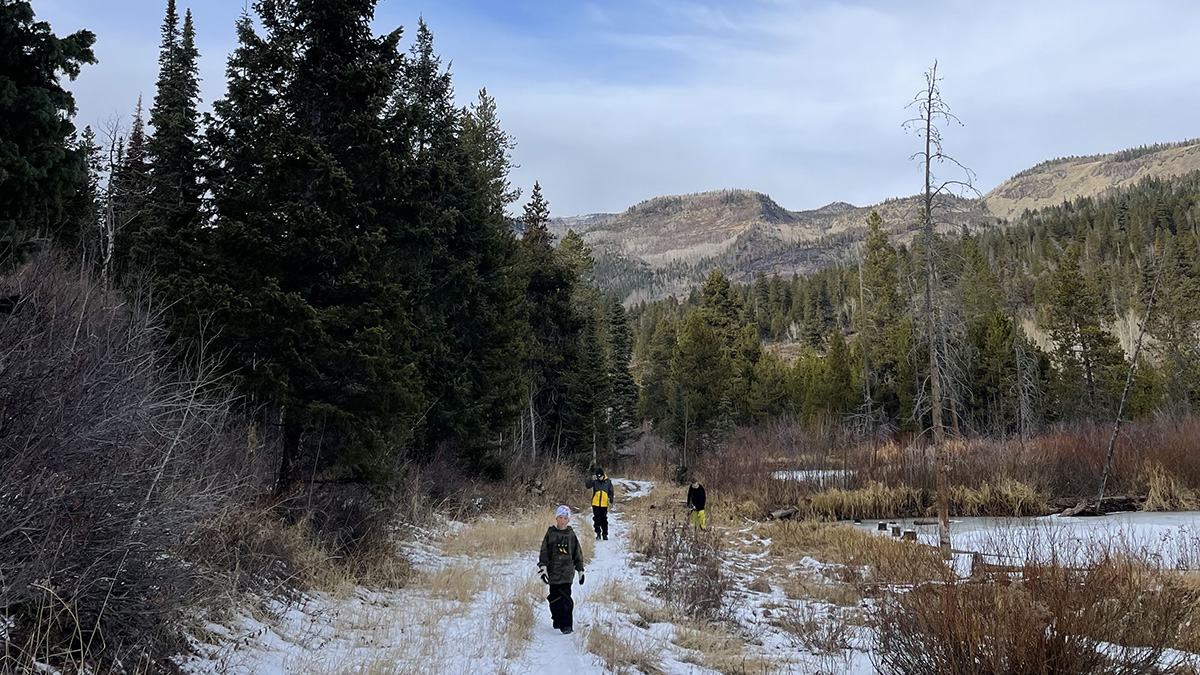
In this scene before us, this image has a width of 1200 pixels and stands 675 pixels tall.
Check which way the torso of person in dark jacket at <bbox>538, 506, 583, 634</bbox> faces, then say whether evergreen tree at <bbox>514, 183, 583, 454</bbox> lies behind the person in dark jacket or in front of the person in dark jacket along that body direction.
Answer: behind

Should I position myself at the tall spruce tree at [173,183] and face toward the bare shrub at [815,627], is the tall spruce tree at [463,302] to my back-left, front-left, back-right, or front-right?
front-left

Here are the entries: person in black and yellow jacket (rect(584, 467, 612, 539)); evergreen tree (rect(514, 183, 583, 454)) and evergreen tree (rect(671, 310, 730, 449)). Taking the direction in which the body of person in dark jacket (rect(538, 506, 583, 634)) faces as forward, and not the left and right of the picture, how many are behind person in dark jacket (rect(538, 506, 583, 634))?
3

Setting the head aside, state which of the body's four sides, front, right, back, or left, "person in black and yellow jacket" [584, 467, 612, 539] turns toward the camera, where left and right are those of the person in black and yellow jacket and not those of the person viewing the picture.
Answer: front

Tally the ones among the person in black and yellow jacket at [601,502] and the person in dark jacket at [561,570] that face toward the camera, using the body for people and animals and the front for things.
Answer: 2

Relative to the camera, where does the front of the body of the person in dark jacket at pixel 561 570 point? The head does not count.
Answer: toward the camera

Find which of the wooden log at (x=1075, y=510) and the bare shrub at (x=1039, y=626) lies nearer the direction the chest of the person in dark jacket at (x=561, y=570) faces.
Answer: the bare shrub

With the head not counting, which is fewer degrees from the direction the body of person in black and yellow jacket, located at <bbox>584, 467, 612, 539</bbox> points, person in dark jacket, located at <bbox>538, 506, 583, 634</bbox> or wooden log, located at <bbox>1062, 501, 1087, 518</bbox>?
the person in dark jacket

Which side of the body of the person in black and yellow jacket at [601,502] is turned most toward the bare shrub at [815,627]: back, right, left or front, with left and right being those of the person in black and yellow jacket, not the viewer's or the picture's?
front

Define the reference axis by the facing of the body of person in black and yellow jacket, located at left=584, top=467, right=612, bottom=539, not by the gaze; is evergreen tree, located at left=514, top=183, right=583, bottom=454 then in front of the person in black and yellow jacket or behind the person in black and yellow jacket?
behind

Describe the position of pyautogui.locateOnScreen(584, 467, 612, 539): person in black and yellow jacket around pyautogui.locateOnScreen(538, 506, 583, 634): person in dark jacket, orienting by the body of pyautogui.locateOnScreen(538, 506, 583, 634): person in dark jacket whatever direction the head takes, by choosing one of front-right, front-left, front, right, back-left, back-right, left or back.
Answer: back

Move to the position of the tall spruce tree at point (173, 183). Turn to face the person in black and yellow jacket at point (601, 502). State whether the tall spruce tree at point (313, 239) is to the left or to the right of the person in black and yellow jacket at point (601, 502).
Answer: right
